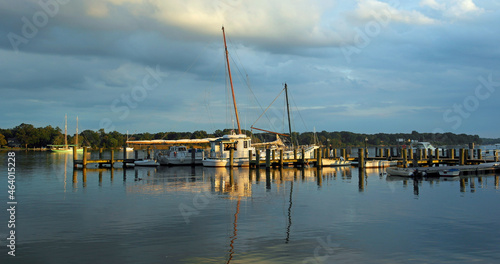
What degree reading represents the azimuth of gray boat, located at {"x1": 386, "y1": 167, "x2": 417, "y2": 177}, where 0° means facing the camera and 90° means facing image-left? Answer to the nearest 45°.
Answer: approximately 90°

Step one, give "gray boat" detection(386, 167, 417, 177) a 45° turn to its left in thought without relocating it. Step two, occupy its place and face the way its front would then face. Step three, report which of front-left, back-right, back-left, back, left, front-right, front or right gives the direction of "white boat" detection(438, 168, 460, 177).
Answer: back-left
